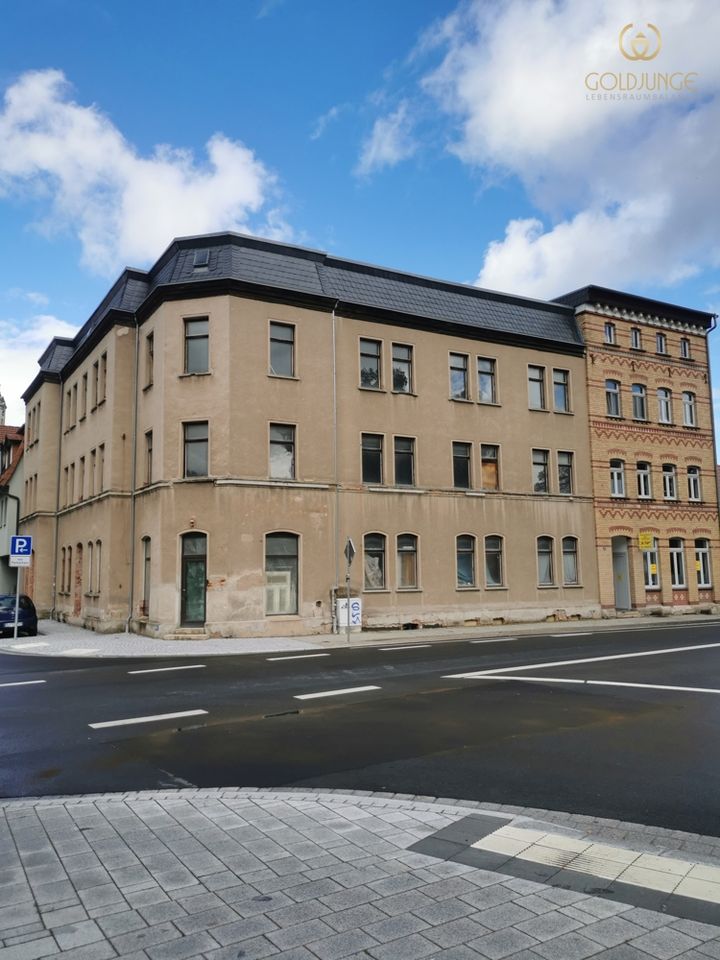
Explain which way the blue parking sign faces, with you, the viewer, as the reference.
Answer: facing the viewer

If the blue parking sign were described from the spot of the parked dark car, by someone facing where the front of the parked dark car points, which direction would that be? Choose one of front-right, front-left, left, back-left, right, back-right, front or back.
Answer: front

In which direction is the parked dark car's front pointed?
toward the camera

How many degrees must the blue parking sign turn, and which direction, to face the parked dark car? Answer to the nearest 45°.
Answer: approximately 180°

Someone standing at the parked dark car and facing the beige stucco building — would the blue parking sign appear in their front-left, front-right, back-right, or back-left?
front-right

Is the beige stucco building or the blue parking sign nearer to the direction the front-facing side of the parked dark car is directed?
the blue parking sign

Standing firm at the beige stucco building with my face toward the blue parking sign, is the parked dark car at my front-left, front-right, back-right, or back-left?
front-right

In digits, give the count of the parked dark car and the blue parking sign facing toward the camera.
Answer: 2

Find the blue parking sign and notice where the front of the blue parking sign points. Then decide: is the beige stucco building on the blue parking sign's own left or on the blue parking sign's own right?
on the blue parking sign's own left

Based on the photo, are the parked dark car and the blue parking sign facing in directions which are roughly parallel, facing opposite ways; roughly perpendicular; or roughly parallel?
roughly parallel
